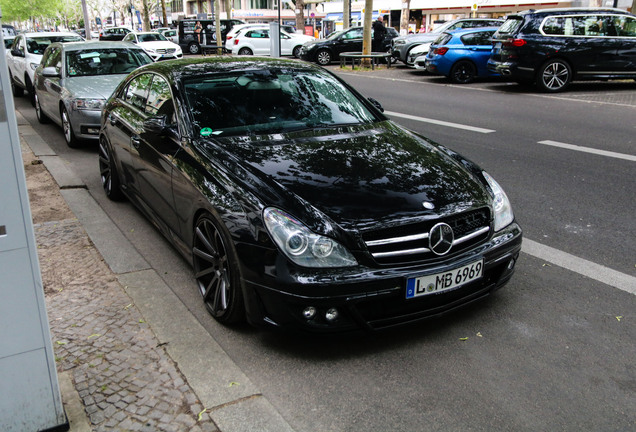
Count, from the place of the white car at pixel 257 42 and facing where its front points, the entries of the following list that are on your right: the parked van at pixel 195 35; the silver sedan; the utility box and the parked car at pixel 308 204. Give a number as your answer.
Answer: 3

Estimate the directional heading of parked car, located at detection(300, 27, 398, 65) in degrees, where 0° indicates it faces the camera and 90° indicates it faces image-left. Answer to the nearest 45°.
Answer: approximately 90°

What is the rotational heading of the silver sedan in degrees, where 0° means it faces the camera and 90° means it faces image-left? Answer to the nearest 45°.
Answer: approximately 315°

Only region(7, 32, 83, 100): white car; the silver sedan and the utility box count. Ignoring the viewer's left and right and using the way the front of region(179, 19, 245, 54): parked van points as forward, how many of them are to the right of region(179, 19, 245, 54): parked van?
3

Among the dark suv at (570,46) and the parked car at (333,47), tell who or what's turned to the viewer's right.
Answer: the dark suv

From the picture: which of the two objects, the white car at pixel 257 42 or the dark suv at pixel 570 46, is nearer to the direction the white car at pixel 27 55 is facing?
the dark suv

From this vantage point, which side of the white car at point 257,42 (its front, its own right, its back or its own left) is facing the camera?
right
